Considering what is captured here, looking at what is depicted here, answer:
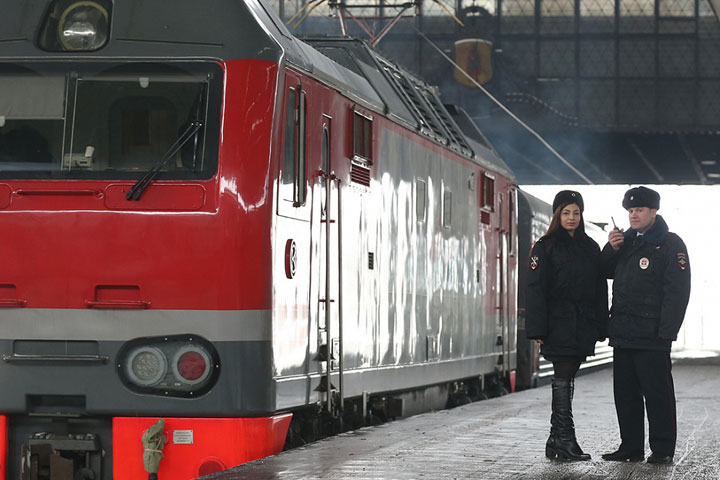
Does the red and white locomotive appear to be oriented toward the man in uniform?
no

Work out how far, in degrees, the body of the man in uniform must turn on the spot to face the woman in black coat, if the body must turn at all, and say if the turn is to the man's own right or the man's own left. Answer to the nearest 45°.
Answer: approximately 45° to the man's own right

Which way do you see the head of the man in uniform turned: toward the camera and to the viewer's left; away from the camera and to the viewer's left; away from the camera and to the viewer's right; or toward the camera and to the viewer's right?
toward the camera and to the viewer's left

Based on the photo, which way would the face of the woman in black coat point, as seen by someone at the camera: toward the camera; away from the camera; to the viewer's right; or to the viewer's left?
toward the camera

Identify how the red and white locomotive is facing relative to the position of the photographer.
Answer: facing the viewer and to the left of the viewer

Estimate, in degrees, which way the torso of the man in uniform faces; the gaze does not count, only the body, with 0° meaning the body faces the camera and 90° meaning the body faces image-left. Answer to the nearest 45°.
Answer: approximately 45°

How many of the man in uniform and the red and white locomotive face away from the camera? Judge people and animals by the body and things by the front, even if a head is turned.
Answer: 0

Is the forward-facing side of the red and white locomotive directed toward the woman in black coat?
no

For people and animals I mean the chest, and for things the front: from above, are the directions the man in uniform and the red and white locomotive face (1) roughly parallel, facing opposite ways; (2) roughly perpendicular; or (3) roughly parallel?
roughly parallel
